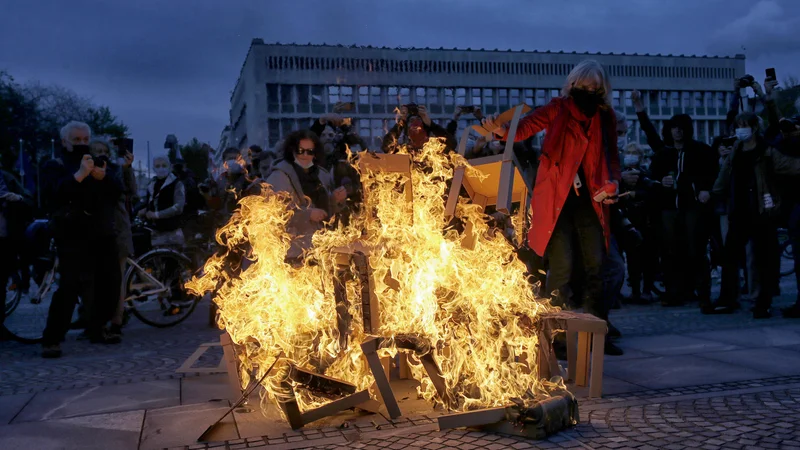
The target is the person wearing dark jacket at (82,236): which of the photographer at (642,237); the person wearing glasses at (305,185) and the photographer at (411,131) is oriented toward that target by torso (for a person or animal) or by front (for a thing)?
the photographer at (642,237)

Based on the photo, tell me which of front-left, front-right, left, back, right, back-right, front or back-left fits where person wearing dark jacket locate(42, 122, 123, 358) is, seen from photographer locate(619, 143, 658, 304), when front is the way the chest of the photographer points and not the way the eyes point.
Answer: front

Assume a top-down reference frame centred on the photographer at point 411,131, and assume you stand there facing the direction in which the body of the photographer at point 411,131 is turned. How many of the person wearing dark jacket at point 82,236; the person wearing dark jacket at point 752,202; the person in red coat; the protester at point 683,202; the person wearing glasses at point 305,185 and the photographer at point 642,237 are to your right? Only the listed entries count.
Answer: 2

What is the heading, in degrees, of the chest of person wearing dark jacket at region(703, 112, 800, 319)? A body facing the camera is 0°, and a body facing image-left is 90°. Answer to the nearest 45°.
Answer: approximately 45°

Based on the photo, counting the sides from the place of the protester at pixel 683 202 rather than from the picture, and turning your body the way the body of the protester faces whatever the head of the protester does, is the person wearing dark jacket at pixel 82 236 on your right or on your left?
on your right

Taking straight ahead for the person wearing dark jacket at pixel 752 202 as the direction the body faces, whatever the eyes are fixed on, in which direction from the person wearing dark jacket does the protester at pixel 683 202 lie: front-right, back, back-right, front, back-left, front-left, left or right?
right

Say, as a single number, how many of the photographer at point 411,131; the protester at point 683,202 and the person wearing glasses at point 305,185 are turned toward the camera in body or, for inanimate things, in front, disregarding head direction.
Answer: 3

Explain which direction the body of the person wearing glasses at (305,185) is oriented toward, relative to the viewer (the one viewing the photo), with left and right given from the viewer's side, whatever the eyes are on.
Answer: facing the viewer

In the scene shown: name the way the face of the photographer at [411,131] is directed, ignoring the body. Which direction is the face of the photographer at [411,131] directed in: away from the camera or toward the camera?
toward the camera

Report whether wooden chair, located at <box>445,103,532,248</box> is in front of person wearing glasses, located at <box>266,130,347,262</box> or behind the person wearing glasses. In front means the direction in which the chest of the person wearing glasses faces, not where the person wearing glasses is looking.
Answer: in front

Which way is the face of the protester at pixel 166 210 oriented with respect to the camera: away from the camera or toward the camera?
toward the camera

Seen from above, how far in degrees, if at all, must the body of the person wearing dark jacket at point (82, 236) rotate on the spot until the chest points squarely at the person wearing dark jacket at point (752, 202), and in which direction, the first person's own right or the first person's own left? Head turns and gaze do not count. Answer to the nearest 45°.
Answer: approximately 45° to the first person's own left
